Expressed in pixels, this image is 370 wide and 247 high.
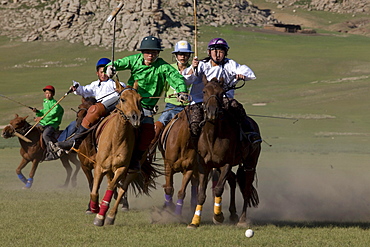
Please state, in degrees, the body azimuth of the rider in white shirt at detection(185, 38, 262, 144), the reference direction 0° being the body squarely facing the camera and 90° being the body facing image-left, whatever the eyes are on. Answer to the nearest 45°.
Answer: approximately 0°

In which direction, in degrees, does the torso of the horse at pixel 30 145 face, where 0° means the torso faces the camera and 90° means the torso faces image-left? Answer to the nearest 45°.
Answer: approximately 45°

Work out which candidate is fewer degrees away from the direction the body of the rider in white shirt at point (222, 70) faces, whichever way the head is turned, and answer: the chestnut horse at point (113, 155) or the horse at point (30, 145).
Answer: the chestnut horse

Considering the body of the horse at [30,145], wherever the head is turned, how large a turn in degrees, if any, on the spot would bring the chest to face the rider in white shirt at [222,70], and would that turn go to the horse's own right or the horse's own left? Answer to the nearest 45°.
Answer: approximately 90° to the horse's own left
